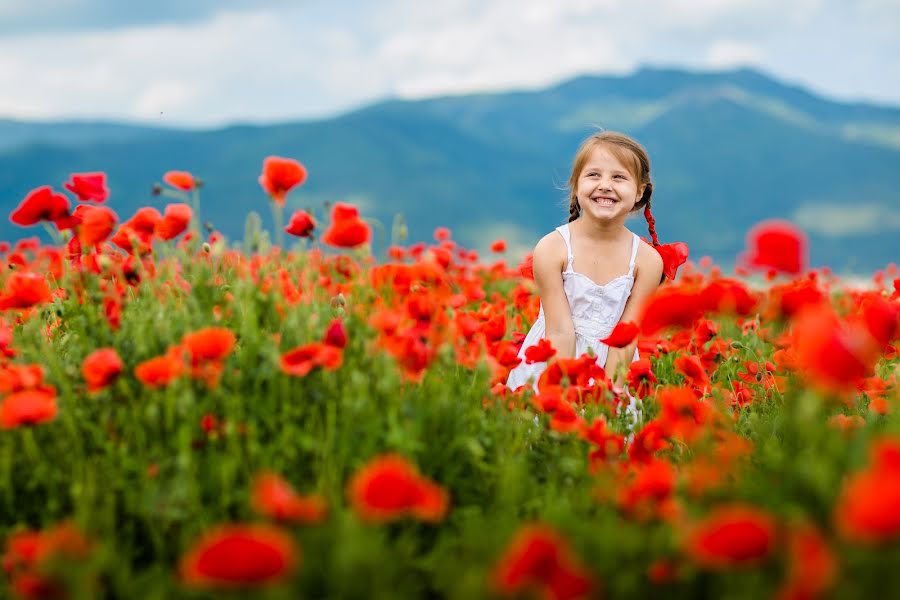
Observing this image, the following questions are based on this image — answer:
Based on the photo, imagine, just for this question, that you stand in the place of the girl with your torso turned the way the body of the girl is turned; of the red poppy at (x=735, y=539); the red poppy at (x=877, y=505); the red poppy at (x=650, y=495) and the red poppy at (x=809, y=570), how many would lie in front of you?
4

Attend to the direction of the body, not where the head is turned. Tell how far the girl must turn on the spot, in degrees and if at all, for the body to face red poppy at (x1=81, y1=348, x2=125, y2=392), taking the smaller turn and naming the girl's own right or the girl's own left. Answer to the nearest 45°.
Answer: approximately 45° to the girl's own right

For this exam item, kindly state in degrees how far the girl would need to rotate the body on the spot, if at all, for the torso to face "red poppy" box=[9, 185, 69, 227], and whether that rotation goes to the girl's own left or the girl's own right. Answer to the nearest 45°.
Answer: approximately 45° to the girl's own right

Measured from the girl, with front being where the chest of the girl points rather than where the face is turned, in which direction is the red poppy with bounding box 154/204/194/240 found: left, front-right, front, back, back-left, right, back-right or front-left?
front-right

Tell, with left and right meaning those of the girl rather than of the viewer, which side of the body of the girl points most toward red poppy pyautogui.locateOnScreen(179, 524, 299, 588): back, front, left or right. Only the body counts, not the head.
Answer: front

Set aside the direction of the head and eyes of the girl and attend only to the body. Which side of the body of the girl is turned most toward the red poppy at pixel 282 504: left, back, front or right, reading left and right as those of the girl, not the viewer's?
front

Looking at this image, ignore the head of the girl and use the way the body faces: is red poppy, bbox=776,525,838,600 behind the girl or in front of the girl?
in front

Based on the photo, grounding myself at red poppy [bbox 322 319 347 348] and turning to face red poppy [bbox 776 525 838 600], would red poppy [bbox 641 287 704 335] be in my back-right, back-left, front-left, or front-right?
front-left

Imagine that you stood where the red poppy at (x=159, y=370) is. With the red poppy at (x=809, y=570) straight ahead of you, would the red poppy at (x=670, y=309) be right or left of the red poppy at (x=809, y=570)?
left

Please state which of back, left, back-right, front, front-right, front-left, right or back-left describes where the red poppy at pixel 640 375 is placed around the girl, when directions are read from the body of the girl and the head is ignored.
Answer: front

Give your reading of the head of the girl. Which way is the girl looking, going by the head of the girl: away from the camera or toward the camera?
toward the camera

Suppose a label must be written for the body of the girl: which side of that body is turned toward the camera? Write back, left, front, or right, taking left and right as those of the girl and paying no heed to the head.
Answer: front

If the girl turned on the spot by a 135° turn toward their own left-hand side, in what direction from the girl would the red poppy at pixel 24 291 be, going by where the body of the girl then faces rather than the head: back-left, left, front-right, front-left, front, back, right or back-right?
back
